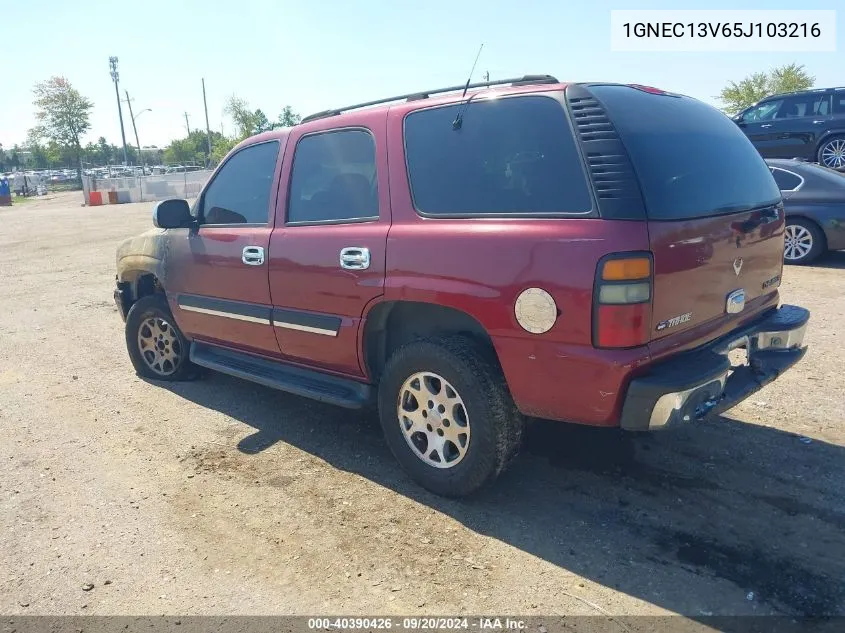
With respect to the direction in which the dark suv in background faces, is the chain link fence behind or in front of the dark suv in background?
in front

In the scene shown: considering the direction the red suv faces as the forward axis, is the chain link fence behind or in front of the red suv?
in front

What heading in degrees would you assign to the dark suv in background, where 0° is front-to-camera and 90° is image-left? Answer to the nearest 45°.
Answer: approximately 90°

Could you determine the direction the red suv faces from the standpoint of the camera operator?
facing away from the viewer and to the left of the viewer

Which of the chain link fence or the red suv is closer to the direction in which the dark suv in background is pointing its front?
the chain link fence

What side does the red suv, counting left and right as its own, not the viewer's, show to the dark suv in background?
right

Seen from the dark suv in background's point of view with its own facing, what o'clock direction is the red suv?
The red suv is roughly at 9 o'clock from the dark suv in background.

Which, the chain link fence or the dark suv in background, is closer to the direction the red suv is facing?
the chain link fence
